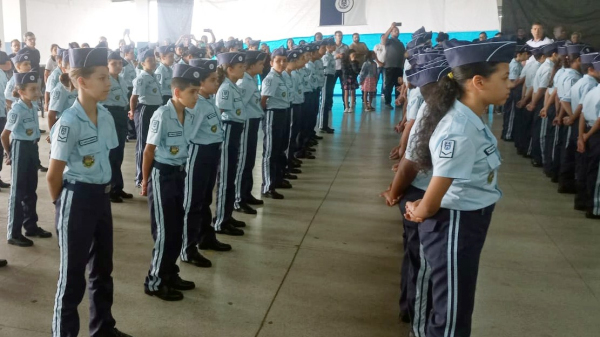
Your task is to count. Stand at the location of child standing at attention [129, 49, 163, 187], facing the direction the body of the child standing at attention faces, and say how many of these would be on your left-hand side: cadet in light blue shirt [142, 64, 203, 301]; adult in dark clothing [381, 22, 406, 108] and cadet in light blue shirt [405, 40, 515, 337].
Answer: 1

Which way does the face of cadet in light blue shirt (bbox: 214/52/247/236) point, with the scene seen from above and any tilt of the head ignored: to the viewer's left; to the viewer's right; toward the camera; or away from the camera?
to the viewer's right

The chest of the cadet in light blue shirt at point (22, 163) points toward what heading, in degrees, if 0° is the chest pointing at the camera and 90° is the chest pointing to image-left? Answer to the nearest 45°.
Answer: approximately 315°

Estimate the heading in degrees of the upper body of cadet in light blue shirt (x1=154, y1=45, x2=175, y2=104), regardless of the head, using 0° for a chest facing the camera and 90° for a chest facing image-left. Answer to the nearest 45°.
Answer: approximately 315°

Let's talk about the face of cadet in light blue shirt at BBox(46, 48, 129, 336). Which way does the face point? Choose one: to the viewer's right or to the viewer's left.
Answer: to the viewer's right

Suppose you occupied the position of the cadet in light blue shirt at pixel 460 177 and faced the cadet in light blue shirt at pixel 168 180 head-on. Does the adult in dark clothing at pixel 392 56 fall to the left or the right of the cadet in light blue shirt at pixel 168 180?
right

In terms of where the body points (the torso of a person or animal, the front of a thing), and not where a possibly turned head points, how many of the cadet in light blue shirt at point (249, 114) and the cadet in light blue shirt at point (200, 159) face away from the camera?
0

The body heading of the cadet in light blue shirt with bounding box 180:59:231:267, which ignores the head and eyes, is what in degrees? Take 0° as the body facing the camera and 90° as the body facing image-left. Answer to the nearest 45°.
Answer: approximately 315°

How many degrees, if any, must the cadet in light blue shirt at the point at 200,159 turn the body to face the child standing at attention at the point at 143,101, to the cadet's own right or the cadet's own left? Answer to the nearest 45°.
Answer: approximately 135° to the cadet's own left

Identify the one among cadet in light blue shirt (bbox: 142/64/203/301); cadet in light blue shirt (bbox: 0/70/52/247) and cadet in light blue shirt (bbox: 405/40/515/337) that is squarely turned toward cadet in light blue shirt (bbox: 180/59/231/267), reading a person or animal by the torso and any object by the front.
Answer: cadet in light blue shirt (bbox: 0/70/52/247)

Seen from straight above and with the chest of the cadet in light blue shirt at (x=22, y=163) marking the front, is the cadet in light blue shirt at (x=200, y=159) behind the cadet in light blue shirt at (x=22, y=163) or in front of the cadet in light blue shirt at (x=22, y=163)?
in front

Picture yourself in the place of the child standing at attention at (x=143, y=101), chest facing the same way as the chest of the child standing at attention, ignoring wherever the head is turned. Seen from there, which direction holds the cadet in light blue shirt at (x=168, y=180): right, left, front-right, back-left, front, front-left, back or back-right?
front-right
